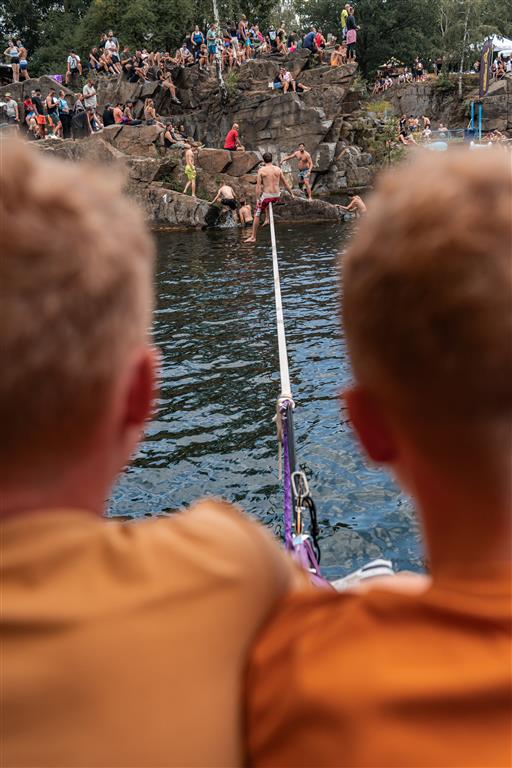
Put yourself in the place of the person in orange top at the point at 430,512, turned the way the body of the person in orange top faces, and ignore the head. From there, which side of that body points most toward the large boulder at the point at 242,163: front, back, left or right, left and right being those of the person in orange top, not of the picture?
front

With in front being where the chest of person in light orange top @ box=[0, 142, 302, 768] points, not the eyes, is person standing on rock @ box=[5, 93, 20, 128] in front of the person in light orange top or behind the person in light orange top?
in front

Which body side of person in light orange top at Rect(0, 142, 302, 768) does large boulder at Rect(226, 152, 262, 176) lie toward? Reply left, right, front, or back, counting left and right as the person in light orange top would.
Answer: front

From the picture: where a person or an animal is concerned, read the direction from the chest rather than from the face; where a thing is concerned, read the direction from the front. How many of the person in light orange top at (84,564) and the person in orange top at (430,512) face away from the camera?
2

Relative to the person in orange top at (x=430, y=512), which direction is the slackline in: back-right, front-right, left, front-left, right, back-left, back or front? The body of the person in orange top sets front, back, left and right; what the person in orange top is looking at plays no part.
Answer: front

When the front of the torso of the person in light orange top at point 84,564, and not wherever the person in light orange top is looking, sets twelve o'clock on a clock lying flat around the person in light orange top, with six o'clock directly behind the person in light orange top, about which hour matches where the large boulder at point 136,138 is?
The large boulder is roughly at 12 o'clock from the person in light orange top.

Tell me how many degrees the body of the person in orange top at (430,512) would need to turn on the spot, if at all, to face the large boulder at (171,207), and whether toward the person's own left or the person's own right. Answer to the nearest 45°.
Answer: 0° — they already face it

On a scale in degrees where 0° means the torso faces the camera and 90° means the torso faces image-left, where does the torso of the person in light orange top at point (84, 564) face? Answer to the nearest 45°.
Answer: approximately 180°

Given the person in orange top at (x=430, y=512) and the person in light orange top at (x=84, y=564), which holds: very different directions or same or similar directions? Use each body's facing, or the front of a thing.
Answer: same or similar directions

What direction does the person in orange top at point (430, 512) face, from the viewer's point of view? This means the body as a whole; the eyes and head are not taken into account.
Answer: away from the camera

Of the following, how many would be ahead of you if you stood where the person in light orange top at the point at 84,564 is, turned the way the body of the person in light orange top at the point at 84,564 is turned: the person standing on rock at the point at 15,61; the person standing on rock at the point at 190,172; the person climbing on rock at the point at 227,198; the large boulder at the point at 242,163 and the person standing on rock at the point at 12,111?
5
